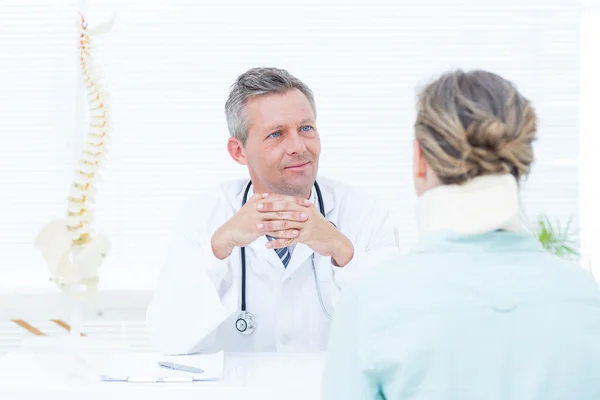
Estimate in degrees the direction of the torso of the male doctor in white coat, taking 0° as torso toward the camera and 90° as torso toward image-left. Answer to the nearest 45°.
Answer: approximately 0°

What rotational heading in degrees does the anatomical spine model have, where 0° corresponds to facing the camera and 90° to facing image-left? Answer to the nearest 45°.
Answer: approximately 45°

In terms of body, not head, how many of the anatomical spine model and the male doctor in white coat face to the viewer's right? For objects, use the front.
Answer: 0

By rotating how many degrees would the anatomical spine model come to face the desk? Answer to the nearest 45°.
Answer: approximately 45° to its left

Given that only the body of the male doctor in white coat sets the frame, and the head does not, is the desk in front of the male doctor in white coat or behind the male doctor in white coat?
in front

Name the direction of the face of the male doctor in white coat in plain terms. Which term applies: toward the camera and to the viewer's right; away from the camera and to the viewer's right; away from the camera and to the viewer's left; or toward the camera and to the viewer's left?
toward the camera and to the viewer's right

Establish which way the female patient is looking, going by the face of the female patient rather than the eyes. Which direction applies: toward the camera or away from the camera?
away from the camera

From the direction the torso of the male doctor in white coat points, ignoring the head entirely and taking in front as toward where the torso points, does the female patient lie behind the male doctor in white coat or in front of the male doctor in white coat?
in front
